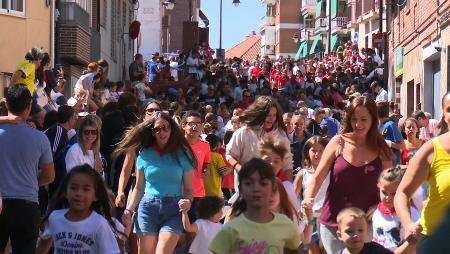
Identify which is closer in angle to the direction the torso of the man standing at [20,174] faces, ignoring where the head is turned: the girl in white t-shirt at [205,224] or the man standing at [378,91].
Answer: the man standing

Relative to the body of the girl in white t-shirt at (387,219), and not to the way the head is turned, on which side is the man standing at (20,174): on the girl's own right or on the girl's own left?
on the girl's own right

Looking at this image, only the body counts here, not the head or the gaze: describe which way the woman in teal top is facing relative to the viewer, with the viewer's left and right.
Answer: facing the viewer

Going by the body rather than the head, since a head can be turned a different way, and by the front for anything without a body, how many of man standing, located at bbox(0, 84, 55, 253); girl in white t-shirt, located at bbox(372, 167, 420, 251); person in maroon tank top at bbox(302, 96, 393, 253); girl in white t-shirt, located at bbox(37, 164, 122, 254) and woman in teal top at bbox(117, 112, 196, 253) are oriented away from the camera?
1

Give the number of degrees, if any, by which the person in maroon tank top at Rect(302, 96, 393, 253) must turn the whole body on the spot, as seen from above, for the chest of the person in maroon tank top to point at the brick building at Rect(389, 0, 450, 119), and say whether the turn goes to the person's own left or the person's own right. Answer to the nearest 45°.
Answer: approximately 180°

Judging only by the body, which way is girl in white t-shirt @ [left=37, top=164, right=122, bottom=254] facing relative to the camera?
toward the camera

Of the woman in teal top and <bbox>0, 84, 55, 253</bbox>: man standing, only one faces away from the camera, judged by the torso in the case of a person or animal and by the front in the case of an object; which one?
the man standing

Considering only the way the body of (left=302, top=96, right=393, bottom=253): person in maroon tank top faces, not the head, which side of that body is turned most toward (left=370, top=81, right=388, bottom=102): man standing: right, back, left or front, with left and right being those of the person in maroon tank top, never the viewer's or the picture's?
back

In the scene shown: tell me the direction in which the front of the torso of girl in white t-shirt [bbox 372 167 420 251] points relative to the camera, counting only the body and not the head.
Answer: toward the camera

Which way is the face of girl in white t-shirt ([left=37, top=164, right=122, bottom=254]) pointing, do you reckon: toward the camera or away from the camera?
toward the camera

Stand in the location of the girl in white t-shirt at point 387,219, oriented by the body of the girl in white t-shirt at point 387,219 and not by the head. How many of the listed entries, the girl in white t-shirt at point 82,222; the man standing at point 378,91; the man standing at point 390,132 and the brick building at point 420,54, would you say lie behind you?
3

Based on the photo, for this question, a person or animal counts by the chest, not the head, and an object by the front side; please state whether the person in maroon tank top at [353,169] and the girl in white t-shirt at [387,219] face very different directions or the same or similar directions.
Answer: same or similar directions

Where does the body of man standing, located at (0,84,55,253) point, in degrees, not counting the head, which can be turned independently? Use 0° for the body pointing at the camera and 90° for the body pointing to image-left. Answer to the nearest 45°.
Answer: approximately 180°

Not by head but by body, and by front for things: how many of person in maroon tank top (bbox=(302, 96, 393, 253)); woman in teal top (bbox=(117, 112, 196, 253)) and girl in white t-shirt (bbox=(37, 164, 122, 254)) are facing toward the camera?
3
